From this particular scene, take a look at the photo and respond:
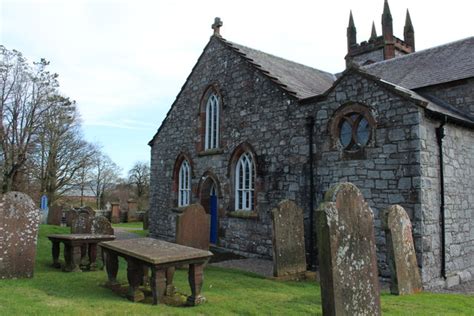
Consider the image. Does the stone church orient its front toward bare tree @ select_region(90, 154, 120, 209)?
no

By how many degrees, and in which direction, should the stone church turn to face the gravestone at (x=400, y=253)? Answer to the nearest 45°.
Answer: approximately 45° to its left

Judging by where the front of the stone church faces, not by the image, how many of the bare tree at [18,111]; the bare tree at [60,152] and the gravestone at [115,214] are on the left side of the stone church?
0

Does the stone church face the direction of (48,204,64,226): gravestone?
no

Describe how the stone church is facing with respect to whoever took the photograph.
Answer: facing the viewer and to the left of the viewer

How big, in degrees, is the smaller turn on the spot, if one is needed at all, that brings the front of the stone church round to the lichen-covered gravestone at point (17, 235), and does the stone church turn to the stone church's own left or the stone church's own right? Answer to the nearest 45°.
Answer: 0° — it already faces it

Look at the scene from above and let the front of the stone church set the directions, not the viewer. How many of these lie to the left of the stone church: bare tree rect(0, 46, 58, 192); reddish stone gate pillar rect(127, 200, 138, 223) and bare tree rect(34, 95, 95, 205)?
0

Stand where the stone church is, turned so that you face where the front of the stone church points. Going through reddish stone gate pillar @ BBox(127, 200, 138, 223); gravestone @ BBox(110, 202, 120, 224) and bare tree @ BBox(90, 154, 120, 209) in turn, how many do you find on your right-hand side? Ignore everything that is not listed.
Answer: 3

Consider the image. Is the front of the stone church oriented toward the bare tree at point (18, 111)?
no

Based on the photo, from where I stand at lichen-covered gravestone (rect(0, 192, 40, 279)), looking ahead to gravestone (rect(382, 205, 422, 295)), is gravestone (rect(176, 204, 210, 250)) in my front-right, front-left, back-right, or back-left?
front-left

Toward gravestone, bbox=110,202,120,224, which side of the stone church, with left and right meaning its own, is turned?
right

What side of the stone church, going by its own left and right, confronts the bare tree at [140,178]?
right

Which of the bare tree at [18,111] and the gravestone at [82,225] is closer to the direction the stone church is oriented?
the gravestone

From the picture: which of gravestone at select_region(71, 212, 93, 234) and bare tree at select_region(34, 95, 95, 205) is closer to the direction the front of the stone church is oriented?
the gravestone
